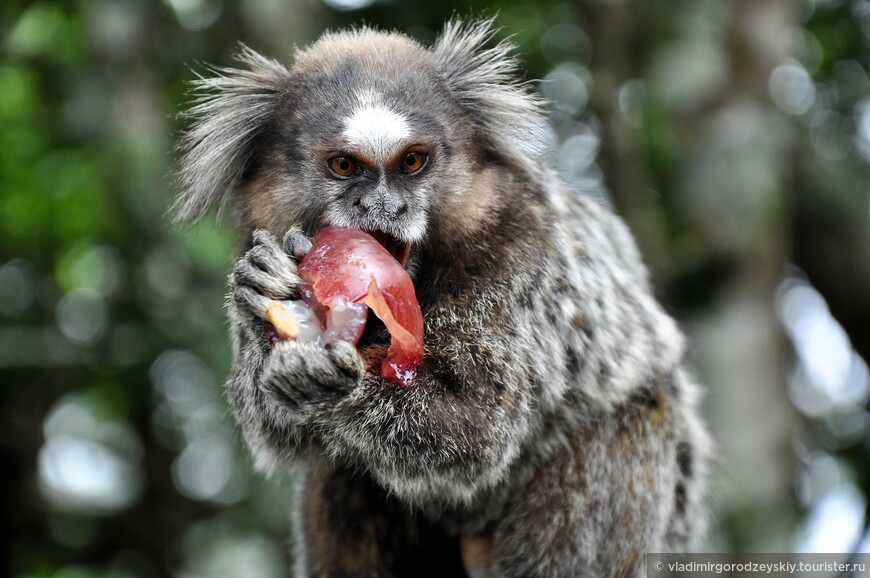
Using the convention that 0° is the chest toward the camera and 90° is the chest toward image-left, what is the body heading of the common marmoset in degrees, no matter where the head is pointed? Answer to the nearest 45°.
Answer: approximately 45°

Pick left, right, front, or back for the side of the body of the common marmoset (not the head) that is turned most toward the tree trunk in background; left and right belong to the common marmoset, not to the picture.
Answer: back
